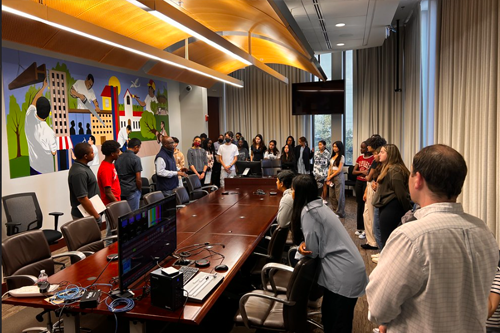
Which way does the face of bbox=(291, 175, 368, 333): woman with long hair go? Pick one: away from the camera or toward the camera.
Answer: away from the camera

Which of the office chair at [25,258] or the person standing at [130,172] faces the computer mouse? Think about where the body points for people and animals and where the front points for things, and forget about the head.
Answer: the office chair

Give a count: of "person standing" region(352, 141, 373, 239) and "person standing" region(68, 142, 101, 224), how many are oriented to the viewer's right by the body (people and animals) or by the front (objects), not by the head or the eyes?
1

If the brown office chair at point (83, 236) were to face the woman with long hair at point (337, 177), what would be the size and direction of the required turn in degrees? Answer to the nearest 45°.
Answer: approximately 90° to its left

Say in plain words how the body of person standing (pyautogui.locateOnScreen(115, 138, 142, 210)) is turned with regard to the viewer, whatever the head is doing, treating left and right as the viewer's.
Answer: facing away from the viewer and to the right of the viewer

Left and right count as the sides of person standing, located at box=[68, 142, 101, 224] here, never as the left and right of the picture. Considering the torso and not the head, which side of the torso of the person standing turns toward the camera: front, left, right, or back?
right

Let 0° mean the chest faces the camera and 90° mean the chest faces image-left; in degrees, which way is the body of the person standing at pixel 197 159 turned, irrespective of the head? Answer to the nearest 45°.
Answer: approximately 0°

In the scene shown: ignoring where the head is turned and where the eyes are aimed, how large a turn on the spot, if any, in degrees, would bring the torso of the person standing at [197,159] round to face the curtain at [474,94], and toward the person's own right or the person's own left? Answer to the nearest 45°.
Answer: approximately 45° to the person's own left
